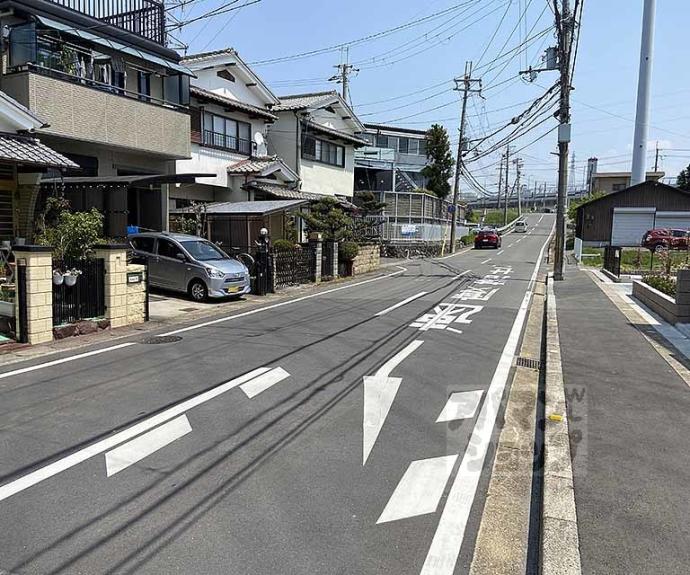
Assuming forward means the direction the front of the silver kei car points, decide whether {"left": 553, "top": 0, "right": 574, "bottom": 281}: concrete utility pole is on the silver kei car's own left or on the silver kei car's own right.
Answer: on the silver kei car's own left

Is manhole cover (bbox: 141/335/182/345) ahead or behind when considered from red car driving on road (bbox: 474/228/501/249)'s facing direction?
behind

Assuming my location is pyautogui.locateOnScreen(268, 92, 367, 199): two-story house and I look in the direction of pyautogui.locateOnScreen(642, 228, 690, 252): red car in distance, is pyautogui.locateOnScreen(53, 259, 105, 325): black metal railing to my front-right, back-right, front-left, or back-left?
back-right

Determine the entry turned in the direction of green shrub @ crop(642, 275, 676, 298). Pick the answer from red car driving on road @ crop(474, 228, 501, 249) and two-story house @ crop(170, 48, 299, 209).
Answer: the two-story house

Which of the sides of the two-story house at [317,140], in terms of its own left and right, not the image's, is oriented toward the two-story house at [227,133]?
right

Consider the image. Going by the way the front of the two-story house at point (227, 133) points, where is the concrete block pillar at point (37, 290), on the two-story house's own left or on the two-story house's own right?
on the two-story house's own right

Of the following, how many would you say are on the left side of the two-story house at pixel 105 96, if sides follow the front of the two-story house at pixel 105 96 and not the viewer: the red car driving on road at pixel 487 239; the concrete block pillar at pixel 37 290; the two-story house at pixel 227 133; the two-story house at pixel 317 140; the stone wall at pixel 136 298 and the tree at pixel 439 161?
4

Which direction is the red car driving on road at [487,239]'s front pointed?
away from the camera

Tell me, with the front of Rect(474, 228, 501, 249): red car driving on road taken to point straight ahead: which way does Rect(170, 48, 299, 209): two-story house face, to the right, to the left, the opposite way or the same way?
to the right

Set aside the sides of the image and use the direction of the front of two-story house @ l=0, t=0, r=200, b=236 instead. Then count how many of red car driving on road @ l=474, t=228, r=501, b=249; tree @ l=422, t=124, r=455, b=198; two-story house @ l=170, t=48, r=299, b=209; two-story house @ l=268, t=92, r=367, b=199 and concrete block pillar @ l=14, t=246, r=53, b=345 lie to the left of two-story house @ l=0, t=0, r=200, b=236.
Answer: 4
